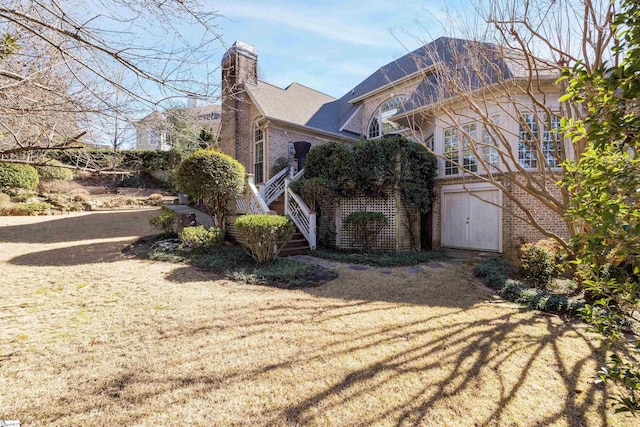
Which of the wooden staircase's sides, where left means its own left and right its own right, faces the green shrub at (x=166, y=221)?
right

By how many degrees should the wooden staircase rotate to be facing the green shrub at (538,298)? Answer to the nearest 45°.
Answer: approximately 45° to its left

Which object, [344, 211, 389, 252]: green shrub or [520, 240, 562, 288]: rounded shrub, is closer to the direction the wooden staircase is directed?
the rounded shrub

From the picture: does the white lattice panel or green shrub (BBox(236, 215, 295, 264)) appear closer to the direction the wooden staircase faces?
the green shrub

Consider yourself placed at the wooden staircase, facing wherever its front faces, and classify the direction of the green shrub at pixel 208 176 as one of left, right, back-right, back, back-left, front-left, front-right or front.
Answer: right

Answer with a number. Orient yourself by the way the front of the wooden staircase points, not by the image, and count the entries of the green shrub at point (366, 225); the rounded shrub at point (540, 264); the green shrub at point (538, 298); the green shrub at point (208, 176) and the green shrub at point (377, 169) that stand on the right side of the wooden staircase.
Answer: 1

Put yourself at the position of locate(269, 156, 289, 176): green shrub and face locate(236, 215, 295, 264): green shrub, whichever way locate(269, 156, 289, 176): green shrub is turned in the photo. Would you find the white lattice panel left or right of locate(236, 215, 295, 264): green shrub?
left

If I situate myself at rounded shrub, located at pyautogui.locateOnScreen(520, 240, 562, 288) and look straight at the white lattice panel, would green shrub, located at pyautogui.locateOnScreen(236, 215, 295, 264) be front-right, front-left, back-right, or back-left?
front-left

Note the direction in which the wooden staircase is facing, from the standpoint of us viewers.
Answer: facing the viewer
